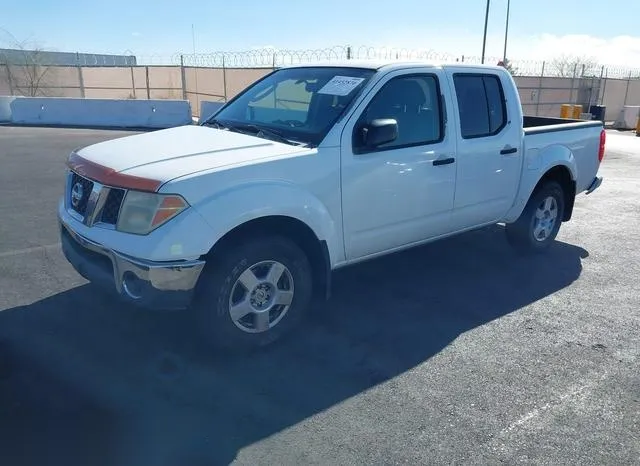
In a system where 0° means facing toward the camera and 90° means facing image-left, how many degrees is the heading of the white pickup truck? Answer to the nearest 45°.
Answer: approximately 45°

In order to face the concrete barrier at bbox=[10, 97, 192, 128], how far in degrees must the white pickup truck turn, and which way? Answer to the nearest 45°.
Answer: approximately 90° to its right

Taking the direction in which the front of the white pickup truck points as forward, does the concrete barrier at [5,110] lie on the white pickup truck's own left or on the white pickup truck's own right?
on the white pickup truck's own right

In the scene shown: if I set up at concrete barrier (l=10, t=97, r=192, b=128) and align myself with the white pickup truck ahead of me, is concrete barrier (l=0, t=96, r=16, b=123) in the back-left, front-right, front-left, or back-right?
back-right

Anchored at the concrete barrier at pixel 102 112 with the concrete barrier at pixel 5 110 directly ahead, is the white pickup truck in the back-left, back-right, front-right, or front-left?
back-left
